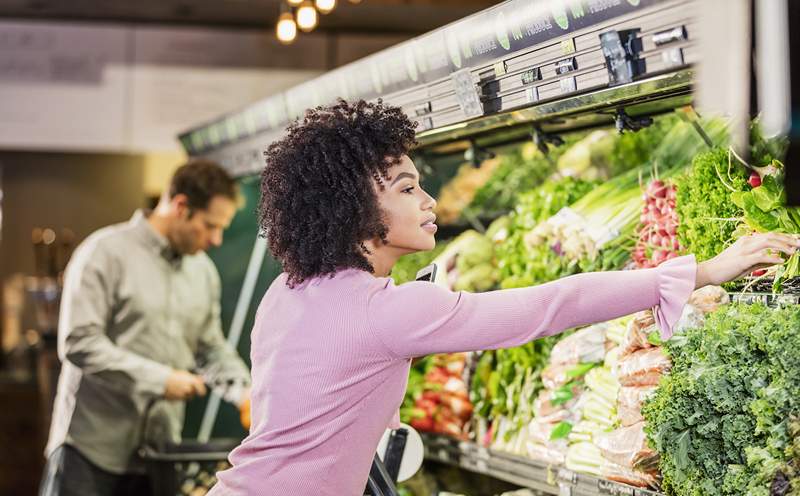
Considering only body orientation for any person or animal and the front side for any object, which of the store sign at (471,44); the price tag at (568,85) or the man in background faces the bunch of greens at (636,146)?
the man in background

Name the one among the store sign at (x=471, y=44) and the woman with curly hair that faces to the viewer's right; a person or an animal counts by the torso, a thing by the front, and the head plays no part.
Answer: the woman with curly hair

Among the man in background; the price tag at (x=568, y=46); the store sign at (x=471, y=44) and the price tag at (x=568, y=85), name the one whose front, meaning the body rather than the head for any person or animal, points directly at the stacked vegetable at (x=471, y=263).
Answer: the man in background

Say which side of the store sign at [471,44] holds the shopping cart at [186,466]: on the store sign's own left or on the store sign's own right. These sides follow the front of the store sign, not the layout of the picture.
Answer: on the store sign's own right

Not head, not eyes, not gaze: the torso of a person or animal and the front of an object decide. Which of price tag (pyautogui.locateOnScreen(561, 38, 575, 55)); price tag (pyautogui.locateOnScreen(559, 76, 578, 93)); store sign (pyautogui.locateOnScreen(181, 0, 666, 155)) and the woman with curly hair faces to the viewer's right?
the woman with curly hair

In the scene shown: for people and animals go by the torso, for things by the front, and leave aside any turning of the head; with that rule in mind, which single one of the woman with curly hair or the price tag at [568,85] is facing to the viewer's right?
the woman with curly hair

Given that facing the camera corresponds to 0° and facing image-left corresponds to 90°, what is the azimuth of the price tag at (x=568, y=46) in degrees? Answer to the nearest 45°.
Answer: approximately 45°

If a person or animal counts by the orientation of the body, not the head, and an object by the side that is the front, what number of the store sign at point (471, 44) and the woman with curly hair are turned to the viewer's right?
1
